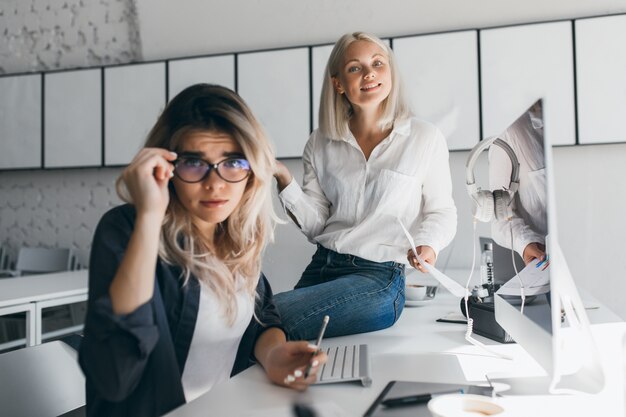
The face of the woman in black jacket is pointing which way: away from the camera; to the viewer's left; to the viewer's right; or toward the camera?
toward the camera

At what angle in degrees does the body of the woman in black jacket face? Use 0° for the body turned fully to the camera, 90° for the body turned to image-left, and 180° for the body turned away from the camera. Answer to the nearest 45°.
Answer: approximately 315°

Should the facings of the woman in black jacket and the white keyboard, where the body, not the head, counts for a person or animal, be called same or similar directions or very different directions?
very different directions

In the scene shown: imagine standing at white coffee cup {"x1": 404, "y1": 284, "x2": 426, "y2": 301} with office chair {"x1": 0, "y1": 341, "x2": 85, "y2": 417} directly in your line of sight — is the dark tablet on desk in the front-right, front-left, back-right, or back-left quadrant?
front-left
